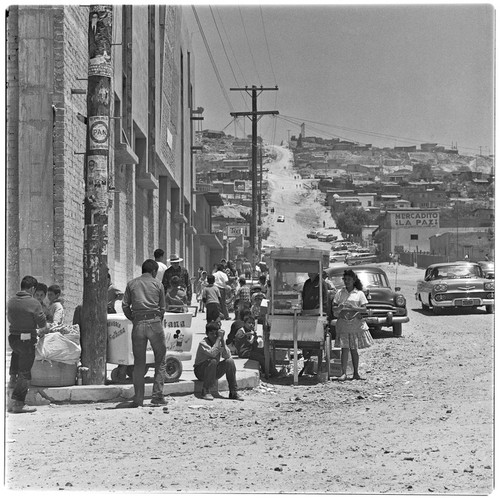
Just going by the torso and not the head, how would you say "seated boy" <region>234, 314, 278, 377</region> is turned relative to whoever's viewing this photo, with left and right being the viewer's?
facing the viewer and to the right of the viewer

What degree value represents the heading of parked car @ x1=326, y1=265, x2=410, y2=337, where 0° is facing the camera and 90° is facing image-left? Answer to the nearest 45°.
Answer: approximately 315°

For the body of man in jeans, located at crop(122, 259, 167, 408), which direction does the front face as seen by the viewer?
away from the camera

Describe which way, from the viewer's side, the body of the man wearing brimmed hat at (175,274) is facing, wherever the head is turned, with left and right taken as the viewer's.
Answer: facing the viewer

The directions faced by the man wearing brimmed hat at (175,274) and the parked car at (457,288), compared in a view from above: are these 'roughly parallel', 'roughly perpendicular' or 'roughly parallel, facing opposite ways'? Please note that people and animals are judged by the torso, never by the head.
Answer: roughly parallel

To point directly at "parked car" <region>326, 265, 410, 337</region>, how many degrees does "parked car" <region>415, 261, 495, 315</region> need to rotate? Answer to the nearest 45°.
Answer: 0° — it already faces it

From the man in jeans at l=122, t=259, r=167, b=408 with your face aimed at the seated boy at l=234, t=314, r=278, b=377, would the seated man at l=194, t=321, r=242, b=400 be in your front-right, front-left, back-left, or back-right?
front-right

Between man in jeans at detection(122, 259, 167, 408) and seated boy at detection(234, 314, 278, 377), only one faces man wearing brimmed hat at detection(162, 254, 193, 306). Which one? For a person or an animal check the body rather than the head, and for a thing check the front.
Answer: the man in jeans

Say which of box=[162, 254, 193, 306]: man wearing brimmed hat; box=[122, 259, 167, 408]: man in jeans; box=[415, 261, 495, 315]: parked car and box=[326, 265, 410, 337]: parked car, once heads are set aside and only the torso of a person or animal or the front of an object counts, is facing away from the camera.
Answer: the man in jeans

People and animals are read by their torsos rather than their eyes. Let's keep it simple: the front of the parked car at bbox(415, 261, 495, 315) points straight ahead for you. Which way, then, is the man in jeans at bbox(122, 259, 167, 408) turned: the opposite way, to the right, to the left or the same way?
the opposite way

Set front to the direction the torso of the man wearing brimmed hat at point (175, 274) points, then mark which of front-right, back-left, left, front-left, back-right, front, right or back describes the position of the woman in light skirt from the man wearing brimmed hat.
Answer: front-left

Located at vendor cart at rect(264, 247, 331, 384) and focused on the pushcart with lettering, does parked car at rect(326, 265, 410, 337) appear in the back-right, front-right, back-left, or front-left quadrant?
back-right

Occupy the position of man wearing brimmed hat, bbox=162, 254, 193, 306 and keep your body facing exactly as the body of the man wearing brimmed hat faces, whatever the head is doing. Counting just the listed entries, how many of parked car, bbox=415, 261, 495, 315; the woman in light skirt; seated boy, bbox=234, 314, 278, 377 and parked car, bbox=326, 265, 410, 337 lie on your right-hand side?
0

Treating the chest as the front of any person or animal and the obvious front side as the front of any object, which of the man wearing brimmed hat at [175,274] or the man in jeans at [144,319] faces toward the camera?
the man wearing brimmed hat

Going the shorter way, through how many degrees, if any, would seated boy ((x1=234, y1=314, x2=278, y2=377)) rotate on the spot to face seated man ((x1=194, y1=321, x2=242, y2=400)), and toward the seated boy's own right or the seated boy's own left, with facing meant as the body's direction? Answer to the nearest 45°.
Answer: approximately 45° to the seated boy's own right

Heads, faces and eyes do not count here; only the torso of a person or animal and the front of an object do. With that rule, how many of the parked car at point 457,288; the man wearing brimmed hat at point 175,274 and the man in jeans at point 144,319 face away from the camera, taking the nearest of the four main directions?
1

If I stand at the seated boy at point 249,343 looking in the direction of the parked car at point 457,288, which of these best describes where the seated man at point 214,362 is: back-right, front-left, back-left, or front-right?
back-right
